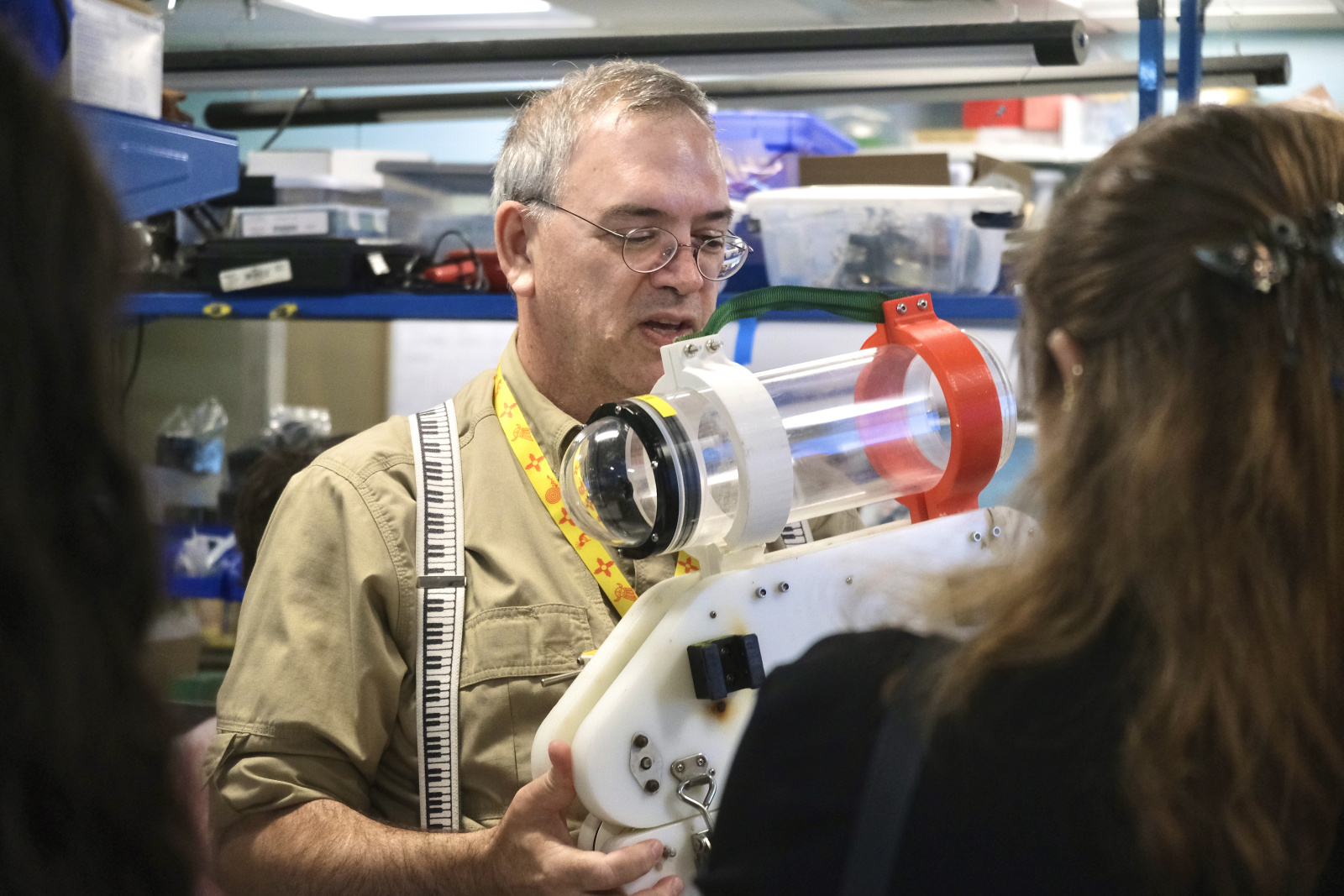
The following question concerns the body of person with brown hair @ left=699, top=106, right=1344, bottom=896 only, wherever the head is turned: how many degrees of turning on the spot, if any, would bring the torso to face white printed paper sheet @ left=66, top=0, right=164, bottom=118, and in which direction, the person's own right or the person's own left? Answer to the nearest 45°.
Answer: approximately 45° to the person's own left

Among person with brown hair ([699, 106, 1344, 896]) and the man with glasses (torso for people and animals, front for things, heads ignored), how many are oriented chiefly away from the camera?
1

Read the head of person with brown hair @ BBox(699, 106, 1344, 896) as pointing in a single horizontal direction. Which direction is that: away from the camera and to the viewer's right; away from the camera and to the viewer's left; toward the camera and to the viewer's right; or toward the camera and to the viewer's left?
away from the camera and to the viewer's left

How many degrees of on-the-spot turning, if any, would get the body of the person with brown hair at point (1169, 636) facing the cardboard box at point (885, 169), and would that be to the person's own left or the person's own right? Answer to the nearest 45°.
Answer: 0° — they already face it

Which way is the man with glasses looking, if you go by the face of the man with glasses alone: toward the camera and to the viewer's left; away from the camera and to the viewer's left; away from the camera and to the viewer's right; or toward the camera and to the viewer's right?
toward the camera and to the viewer's right

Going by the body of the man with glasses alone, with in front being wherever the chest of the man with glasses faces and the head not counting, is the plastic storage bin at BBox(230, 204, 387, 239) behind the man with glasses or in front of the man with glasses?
behind

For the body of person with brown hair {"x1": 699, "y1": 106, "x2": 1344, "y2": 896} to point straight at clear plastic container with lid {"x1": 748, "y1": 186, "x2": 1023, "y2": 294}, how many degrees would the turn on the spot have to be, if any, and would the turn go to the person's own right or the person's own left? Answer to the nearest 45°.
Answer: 0° — they already face it

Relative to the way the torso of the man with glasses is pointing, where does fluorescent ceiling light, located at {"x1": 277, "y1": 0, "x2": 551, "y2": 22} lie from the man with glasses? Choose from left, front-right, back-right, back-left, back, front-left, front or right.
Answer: back-left

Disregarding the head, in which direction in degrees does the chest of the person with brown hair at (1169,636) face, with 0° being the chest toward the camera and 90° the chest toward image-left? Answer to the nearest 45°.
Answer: approximately 180°

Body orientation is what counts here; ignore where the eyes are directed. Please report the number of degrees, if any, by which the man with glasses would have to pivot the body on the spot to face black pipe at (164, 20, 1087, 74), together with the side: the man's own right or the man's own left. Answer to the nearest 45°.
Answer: approximately 135° to the man's own left

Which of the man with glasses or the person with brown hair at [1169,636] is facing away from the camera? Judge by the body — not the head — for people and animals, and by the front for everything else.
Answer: the person with brown hair
